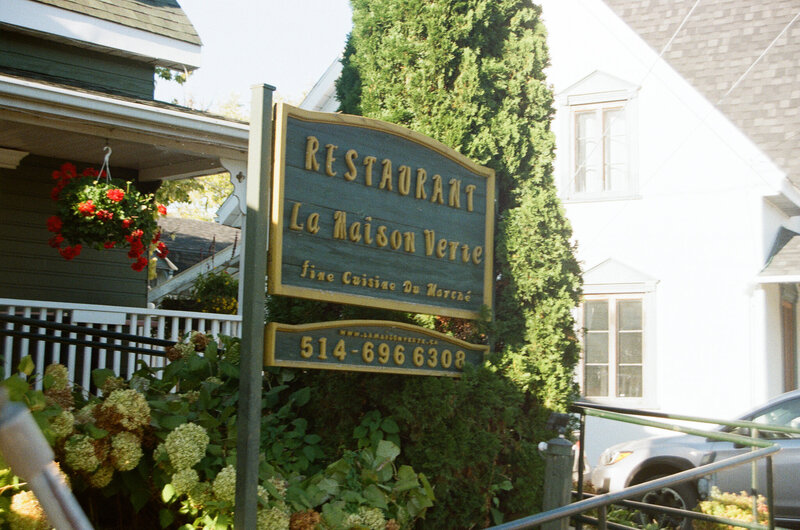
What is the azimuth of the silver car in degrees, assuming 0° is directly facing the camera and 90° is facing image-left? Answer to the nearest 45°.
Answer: approximately 90°

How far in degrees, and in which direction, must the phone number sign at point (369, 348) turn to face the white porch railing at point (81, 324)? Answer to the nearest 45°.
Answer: approximately 180°

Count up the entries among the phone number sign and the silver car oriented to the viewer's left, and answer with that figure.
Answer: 1

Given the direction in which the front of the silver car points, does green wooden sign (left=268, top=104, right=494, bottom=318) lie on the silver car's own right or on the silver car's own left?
on the silver car's own left

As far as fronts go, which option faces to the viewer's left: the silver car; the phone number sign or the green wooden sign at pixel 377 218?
the silver car

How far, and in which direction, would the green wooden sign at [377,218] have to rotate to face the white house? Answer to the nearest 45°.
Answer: approximately 90° to its left
